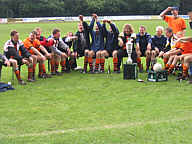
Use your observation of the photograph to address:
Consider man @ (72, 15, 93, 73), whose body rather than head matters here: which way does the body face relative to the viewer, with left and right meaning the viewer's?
facing the viewer

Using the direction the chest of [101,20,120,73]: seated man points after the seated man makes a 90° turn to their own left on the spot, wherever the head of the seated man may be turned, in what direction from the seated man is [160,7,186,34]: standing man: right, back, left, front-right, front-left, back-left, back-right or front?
front

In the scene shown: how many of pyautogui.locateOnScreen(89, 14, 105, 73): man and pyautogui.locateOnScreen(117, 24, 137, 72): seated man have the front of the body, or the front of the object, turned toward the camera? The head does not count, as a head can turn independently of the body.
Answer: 2

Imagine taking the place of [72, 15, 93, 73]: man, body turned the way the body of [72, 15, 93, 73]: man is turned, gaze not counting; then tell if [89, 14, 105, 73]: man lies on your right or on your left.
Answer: on your left

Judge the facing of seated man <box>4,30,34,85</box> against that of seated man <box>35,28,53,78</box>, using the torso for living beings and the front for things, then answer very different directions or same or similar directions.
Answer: same or similar directions

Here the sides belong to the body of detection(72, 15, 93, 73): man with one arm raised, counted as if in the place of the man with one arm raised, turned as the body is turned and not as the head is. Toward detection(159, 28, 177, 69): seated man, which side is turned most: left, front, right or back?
left

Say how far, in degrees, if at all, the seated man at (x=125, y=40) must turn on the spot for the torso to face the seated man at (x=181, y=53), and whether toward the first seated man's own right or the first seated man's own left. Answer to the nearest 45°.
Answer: approximately 45° to the first seated man's own left

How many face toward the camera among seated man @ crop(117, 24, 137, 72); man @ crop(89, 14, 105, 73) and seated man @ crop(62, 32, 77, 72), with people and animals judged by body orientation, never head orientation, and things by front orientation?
3

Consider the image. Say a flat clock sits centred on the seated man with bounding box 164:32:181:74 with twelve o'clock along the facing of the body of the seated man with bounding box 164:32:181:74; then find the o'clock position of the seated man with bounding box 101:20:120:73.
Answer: the seated man with bounding box 101:20:120:73 is roughly at 2 o'clock from the seated man with bounding box 164:32:181:74.

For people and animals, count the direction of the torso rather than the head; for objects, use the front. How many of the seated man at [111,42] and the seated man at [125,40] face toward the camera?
2

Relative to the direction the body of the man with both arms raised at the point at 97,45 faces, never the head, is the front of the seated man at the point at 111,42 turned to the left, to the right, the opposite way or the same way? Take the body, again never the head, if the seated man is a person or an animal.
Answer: the same way

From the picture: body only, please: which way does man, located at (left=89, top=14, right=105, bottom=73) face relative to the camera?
toward the camera

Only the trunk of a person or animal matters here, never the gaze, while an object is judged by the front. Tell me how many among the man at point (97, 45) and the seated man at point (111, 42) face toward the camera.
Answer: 2

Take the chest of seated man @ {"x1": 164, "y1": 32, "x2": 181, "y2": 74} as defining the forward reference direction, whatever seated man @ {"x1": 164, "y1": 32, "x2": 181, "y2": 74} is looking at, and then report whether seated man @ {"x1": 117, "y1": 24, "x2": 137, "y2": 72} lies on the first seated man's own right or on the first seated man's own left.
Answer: on the first seated man's own right

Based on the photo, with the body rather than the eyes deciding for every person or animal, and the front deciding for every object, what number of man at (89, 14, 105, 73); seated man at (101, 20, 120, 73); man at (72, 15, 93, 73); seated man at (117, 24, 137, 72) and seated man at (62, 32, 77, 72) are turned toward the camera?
5

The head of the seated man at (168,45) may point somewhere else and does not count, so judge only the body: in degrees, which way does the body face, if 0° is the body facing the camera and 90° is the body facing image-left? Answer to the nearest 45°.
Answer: approximately 45°

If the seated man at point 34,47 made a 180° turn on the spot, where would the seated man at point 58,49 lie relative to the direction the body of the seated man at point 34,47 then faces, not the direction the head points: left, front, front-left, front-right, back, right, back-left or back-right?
right

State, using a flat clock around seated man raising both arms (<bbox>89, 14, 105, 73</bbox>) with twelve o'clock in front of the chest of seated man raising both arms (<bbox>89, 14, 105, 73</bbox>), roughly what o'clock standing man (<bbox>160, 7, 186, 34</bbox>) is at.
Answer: standing man (<bbox>160, 7, 186, 34</bbox>) is roughly at 9 o'clock from seated man raising both arms (<bbox>89, 14, 105, 73</bbox>).

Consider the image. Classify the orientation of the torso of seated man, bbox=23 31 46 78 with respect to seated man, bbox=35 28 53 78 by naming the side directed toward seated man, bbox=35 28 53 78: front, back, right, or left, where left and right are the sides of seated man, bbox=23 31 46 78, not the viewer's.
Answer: left
